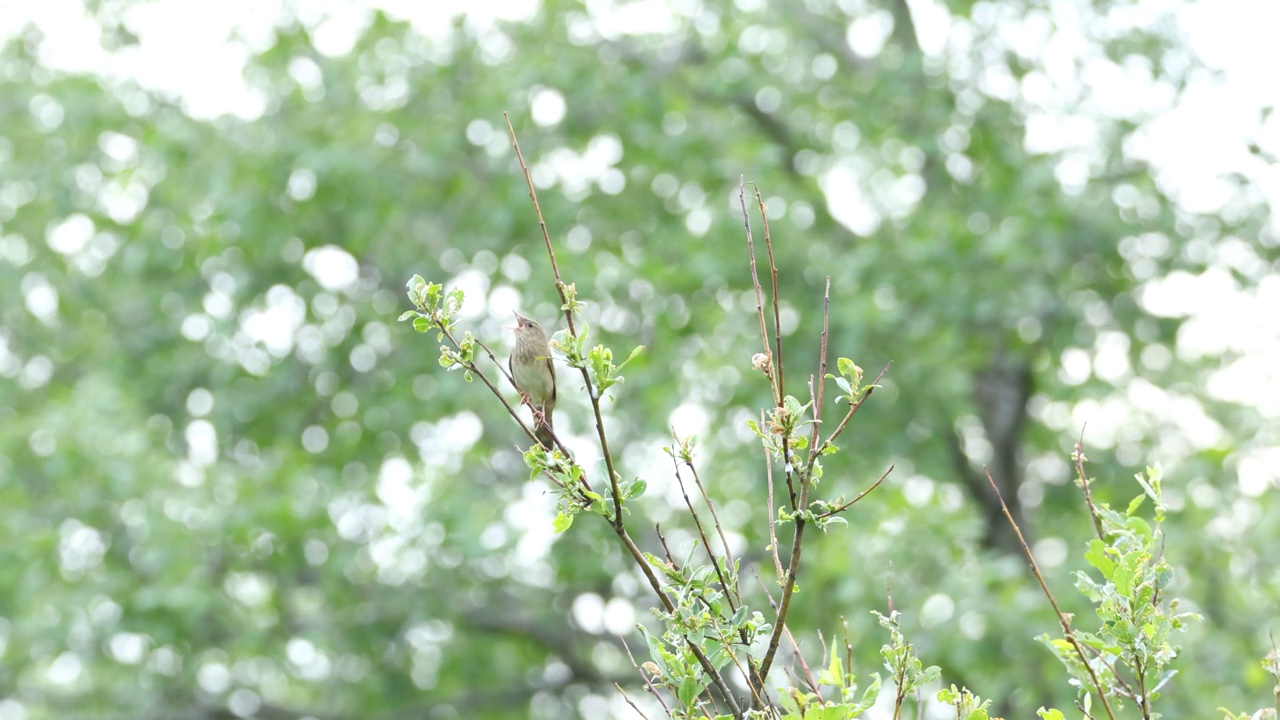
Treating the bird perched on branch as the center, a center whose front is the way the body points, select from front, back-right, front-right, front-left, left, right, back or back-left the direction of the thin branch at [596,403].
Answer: front-left

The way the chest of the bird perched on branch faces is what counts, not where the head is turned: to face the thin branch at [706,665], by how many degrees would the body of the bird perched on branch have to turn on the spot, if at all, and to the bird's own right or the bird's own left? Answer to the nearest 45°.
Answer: approximately 45° to the bird's own left

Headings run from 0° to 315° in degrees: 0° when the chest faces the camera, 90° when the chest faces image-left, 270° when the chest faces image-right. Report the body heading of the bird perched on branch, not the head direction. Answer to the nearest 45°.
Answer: approximately 45°

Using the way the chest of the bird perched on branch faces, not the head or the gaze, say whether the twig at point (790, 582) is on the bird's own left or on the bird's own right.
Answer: on the bird's own left
